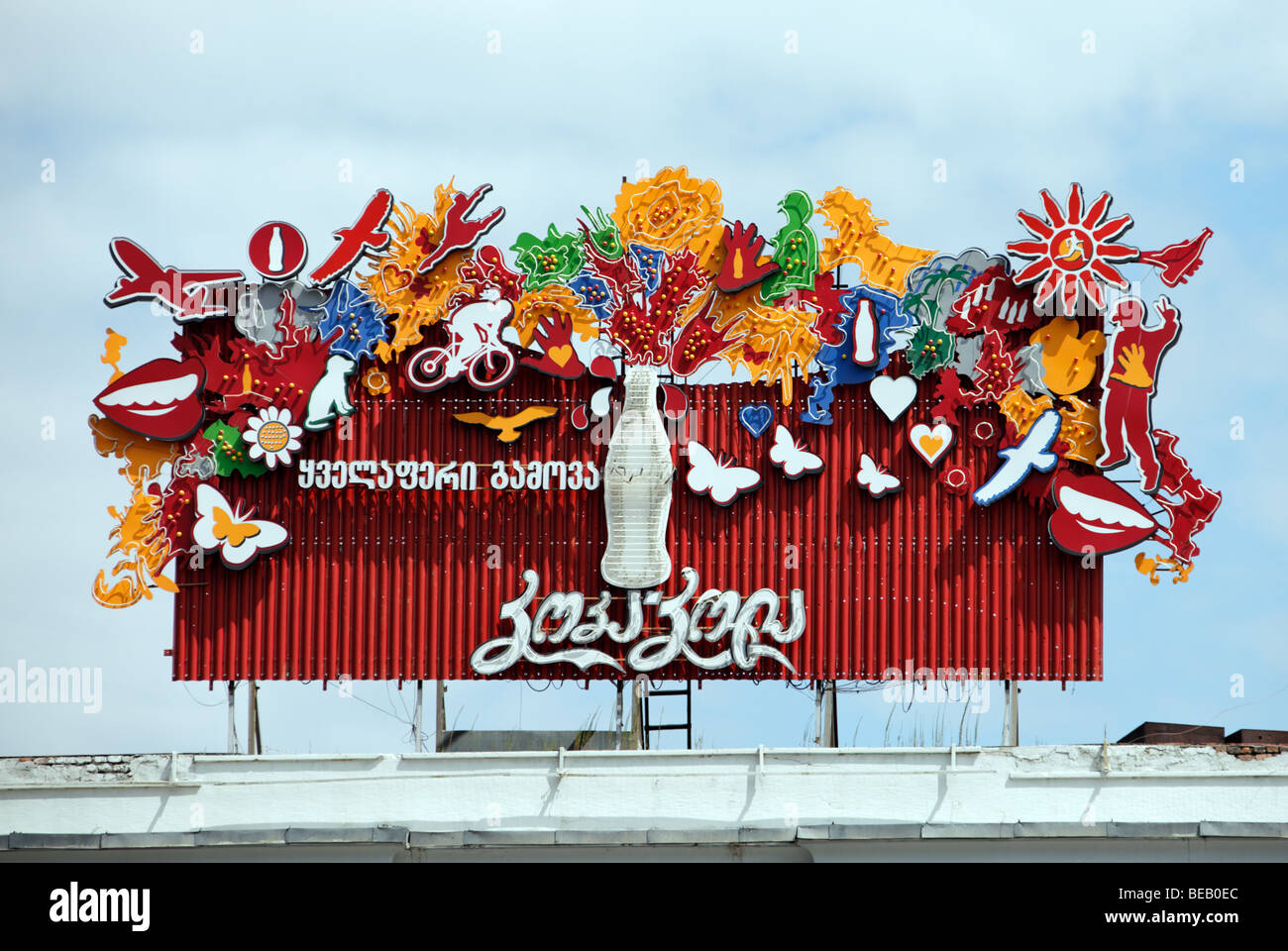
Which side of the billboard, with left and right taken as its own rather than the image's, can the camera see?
front
